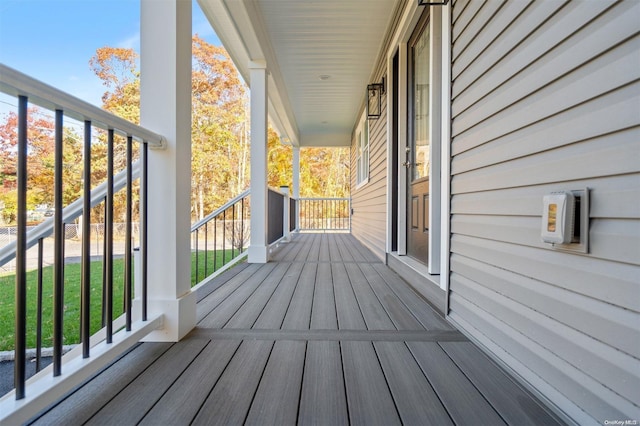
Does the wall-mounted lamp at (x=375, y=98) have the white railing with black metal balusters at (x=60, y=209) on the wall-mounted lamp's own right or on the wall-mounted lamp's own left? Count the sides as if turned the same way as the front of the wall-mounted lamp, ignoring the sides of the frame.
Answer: on the wall-mounted lamp's own left

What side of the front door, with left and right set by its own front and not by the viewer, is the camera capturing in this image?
left

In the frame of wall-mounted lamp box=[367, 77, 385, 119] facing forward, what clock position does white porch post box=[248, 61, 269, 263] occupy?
The white porch post is roughly at 11 o'clock from the wall-mounted lamp.

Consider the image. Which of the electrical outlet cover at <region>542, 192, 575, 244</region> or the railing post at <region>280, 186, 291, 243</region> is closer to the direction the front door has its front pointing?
the railing post

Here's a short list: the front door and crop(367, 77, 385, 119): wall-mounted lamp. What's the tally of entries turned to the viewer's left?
2

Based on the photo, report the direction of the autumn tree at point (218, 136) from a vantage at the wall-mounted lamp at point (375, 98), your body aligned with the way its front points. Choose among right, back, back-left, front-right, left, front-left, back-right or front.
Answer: front-right

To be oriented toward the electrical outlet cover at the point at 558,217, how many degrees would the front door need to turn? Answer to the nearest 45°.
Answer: approximately 90° to its left

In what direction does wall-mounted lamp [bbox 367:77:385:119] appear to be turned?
to the viewer's left

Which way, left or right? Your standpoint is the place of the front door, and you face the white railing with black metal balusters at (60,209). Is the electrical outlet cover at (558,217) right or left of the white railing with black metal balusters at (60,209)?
left

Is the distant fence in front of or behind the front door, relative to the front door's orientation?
in front

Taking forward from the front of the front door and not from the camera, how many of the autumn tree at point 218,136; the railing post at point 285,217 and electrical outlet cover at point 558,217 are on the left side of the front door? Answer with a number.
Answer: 1

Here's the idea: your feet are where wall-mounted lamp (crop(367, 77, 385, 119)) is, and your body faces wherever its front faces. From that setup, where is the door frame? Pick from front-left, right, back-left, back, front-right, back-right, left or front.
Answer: left

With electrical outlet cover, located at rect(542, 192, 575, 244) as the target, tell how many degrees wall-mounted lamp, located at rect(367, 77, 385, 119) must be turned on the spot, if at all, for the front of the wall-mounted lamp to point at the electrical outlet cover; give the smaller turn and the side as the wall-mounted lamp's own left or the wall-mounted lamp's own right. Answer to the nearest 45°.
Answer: approximately 90° to the wall-mounted lamp's own left
